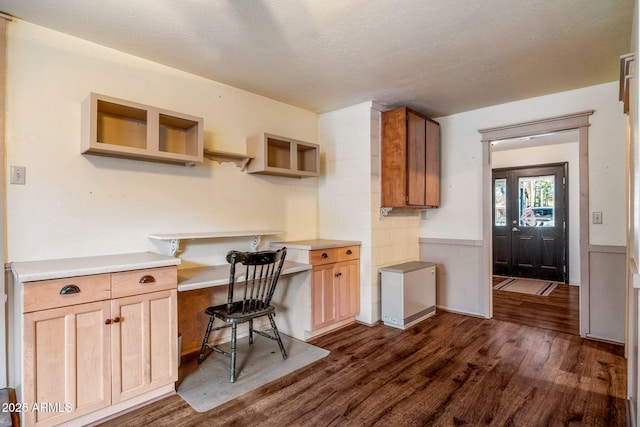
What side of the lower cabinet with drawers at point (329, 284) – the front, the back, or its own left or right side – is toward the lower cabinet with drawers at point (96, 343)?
right

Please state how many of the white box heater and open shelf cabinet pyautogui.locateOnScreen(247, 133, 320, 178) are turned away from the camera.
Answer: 0

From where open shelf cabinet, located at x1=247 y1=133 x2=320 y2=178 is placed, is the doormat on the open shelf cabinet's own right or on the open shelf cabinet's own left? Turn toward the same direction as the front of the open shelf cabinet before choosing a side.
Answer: on the open shelf cabinet's own left

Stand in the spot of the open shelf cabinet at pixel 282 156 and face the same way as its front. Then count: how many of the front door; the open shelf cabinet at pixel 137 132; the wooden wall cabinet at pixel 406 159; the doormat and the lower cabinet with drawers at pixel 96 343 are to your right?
2

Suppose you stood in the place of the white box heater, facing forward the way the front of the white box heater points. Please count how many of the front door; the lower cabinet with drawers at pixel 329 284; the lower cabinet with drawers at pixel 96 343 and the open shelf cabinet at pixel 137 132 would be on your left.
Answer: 1

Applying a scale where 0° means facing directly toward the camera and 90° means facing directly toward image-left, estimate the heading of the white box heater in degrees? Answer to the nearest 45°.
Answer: approximately 315°

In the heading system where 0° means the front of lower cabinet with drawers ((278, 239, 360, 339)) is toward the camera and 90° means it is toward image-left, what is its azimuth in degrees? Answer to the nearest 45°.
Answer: approximately 315°

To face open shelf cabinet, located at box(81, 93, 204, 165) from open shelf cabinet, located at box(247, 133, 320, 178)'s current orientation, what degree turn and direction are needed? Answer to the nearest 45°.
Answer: approximately 90° to its right

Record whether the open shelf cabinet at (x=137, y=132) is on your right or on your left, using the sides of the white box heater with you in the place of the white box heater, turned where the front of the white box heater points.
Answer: on your right
